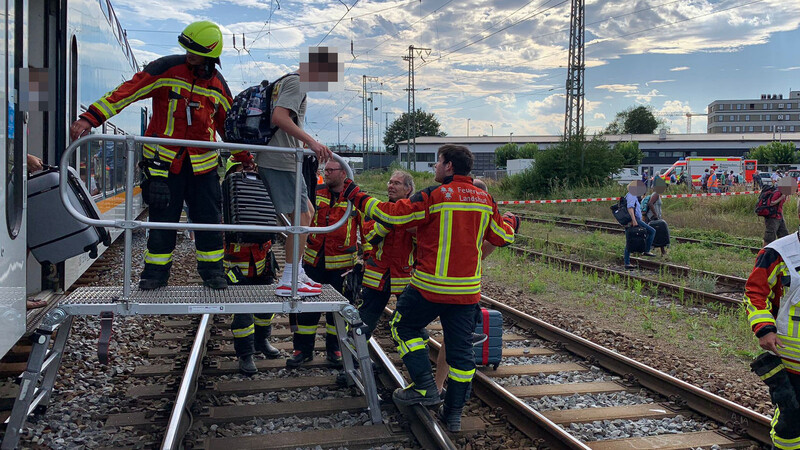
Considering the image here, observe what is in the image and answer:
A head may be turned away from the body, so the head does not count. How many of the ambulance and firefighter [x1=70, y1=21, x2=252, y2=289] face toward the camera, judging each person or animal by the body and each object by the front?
1

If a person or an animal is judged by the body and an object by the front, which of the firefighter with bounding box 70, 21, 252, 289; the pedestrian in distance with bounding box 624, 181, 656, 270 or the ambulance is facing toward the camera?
the firefighter

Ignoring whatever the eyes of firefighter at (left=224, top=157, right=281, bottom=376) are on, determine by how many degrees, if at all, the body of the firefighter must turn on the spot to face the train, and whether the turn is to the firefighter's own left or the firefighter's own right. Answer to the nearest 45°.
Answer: approximately 135° to the firefighter's own right

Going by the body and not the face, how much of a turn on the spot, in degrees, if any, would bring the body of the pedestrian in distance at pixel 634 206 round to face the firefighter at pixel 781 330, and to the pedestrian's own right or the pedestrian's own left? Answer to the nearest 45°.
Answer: approximately 90° to the pedestrian's own right

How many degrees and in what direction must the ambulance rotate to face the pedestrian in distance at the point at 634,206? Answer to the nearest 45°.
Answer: approximately 90° to its left

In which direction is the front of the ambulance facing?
to the viewer's left

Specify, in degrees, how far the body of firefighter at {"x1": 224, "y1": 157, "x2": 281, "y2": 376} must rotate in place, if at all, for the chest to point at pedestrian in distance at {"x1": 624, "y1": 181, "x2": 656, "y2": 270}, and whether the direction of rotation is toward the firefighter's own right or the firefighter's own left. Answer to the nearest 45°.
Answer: approximately 90° to the firefighter's own left

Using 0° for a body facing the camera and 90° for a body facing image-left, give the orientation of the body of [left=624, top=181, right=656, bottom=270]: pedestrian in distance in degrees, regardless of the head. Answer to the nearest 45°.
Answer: approximately 270°

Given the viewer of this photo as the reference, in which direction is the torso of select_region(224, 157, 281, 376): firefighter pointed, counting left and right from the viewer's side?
facing the viewer and to the right of the viewer

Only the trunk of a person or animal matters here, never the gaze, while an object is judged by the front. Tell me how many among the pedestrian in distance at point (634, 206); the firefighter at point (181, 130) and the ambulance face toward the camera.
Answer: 1

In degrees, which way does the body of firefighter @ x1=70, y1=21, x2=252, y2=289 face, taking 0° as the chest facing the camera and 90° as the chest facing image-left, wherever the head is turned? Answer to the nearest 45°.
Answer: approximately 0°

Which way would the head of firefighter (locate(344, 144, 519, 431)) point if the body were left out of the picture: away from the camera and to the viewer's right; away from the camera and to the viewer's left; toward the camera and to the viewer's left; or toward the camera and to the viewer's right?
away from the camera and to the viewer's left

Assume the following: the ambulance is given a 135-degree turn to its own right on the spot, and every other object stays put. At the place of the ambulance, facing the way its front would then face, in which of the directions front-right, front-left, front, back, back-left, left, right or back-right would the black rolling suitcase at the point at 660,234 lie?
back-right
